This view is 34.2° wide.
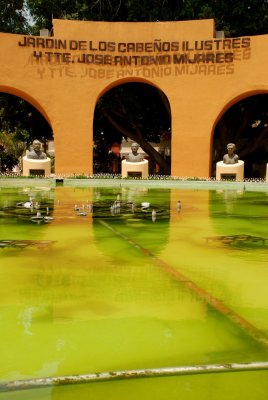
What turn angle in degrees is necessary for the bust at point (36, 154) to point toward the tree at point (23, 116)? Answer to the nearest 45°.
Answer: approximately 180°

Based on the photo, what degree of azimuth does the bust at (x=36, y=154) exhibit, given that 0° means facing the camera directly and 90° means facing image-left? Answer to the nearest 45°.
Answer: approximately 0°

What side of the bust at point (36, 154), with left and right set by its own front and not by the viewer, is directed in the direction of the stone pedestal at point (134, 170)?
left

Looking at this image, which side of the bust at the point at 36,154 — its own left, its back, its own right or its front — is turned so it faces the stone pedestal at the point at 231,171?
left
